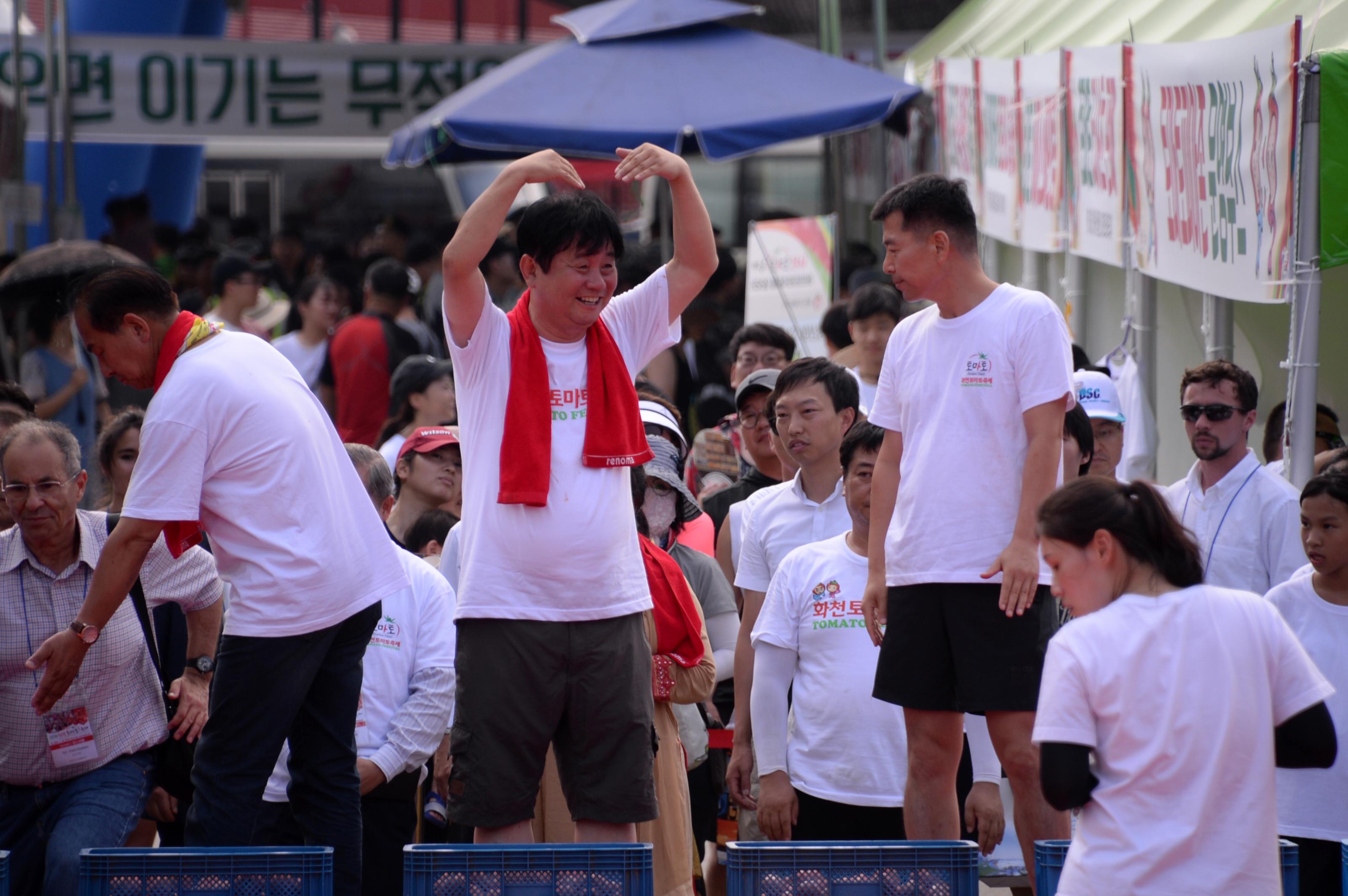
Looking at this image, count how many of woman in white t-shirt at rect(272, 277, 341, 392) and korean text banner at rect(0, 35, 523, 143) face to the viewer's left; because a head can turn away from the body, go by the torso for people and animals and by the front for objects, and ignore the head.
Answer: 0

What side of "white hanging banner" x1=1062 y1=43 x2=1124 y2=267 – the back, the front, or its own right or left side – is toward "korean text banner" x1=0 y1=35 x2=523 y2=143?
right

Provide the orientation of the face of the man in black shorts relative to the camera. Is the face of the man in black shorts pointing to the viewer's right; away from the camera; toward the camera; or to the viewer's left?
to the viewer's left

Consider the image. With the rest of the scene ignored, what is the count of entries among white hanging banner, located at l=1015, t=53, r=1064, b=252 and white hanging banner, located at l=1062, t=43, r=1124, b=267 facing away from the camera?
0

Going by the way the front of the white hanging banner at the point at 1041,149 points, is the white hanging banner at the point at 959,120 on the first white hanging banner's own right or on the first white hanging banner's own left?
on the first white hanging banner's own right

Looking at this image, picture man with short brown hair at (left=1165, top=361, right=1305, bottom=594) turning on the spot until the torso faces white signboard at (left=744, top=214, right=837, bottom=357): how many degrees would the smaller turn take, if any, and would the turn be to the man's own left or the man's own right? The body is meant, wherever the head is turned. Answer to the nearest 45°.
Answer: approximately 90° to the man's own right

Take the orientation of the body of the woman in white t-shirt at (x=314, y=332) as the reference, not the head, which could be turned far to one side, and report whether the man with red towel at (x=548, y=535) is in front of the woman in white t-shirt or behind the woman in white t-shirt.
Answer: in front
